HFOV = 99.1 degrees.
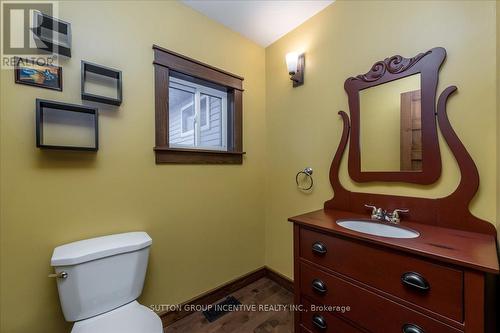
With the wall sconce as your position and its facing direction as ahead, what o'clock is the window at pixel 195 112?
The window is roughly at 1 o'clock from the wall sconce.

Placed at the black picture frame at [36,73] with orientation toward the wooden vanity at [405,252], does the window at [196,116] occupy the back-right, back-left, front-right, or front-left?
front-left

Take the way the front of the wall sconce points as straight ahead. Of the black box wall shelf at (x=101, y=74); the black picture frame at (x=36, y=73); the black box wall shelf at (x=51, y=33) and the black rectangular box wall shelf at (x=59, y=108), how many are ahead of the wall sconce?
4

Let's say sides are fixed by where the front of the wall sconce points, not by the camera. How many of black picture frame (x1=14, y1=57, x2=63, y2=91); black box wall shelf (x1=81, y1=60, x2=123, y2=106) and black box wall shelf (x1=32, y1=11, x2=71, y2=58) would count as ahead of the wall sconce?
3

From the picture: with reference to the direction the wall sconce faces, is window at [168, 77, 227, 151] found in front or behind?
in front

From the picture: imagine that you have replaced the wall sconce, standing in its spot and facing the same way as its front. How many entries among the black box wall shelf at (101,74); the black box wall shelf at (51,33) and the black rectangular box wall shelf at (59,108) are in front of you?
3

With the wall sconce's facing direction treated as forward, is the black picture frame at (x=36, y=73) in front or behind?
in front

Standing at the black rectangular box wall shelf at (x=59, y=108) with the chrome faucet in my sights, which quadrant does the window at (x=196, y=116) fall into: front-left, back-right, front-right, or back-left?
front-left

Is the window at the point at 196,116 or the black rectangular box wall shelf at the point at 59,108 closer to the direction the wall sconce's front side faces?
the black rectangular box wall shelf

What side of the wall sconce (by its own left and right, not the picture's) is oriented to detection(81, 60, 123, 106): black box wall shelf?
front

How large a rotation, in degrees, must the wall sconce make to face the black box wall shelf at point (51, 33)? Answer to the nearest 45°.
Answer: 0° — it already faces it

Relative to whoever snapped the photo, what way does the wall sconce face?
facing the viewer and to the left of the viewer
